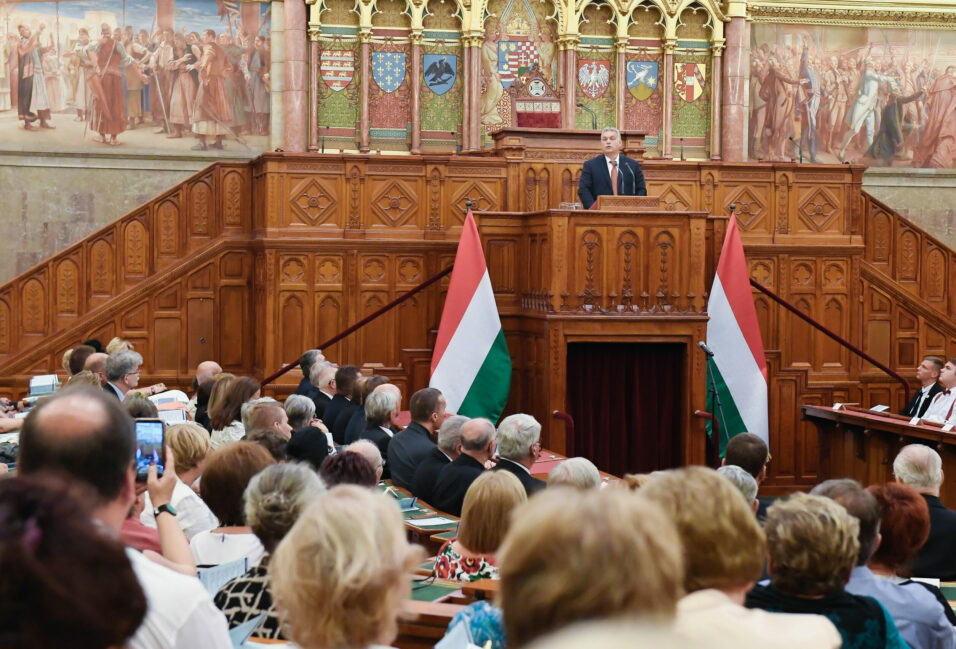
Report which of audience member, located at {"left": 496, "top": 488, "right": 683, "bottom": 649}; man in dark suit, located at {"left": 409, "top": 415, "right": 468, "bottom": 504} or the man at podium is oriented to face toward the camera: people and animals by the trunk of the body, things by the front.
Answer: the man at podium

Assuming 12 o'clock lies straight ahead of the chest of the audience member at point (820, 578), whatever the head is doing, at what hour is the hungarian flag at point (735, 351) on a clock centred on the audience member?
The hungarian flag is roughly at 12 o'clock from the audience member.

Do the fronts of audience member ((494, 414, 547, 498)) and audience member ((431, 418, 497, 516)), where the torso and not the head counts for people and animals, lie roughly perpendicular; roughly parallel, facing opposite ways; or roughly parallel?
roughly parallel

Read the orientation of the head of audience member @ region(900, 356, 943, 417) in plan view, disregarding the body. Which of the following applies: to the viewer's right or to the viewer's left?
to the viewer's left

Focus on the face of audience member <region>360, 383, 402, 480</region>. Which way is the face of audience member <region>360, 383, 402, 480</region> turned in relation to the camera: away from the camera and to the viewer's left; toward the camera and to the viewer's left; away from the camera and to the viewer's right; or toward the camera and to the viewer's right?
away from the camera and to the viewer's right

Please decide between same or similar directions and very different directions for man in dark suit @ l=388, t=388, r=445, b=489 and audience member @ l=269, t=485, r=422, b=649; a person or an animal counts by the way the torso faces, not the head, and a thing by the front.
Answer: same or similar directions

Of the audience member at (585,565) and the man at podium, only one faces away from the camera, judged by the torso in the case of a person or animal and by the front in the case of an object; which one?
the audience member

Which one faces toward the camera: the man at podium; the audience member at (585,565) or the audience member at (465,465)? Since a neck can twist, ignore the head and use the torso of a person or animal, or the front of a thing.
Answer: the man at podium

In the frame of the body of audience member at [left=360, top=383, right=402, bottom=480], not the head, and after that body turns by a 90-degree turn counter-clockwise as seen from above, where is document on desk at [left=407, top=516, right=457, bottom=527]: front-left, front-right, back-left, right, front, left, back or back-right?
back-left

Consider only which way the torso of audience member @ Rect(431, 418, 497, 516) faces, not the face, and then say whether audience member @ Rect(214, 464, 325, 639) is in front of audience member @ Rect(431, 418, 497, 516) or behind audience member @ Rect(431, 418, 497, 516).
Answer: behind

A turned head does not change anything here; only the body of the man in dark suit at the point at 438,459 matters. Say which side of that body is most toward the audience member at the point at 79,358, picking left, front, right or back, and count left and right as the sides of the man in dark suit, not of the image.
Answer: left

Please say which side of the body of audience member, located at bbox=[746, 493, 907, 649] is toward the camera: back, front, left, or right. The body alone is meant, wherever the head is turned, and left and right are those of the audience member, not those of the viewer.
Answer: back

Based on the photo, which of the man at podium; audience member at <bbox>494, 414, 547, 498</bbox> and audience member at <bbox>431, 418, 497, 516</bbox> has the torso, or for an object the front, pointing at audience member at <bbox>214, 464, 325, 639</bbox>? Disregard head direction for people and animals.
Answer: the man at podium

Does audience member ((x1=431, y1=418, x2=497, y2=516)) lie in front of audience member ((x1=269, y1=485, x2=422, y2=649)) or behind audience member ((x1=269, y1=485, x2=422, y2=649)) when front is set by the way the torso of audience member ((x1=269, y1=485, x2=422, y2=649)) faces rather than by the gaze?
in front

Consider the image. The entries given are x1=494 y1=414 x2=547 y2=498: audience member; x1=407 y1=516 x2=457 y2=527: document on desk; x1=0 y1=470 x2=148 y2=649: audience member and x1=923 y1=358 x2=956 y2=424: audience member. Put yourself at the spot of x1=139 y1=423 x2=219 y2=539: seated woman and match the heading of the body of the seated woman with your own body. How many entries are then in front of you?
3

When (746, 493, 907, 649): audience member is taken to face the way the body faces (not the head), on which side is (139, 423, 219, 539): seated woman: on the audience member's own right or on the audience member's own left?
on the audience member's own left

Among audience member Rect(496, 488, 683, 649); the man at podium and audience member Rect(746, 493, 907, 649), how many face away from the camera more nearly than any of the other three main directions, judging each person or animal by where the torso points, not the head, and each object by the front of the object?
2

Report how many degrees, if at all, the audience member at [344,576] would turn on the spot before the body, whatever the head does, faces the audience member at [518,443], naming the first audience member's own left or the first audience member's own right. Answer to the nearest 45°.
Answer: approximately 45° to the first audience member's own left

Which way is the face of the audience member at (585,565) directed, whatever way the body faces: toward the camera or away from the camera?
away from the camera
